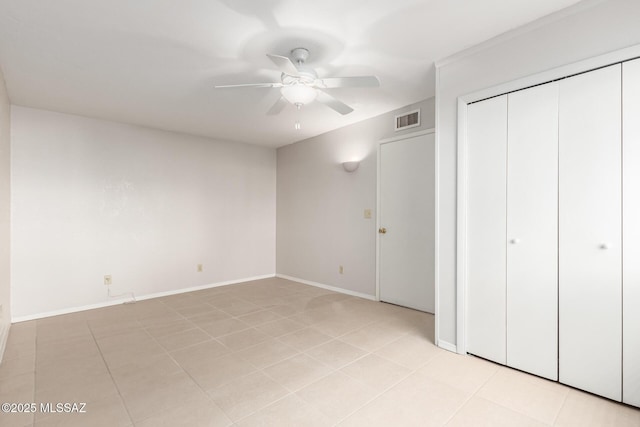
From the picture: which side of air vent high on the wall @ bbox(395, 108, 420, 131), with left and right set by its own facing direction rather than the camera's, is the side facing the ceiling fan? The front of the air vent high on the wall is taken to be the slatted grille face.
front

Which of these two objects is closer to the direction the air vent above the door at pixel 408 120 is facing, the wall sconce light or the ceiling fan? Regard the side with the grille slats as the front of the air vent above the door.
the ceiling fan

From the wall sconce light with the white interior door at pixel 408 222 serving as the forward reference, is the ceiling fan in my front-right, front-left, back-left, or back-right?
front-right

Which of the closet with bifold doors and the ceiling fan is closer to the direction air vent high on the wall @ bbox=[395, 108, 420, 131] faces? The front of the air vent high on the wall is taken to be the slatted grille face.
the ceiling fan

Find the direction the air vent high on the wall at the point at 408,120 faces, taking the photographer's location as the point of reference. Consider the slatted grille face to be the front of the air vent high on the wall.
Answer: facing the viewer and to the left of the viewer

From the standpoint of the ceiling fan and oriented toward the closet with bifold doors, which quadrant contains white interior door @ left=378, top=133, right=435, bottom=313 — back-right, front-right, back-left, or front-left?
front-left

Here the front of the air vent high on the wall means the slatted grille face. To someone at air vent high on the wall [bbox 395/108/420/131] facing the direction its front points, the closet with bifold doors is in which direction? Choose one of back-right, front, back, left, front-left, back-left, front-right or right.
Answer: left

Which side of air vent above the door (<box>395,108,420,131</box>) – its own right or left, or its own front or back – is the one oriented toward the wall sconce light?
right
